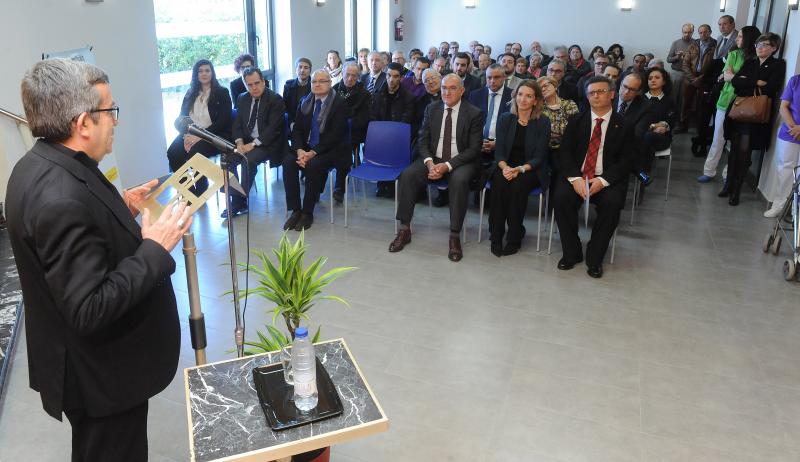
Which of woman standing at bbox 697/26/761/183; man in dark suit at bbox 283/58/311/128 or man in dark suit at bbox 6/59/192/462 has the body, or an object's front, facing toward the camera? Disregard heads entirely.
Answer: man in dark suit at bbox 283/58/311/128

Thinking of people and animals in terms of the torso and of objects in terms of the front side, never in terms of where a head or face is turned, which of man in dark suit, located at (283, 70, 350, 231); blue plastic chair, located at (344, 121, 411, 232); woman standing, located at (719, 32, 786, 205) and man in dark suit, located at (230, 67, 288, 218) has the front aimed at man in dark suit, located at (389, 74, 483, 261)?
the woman standing

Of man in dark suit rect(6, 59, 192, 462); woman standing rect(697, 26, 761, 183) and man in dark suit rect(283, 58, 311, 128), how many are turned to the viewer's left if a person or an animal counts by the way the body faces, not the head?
1

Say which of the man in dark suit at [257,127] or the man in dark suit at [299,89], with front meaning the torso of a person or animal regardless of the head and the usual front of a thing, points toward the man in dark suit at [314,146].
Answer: the man in dark suit at [299,89]

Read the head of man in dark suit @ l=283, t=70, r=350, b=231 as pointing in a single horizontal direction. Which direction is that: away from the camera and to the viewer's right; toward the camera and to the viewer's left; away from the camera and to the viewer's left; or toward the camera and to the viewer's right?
toward the camera and to the viewer's left

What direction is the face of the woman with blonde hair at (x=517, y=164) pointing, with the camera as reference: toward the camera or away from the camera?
toward the camera

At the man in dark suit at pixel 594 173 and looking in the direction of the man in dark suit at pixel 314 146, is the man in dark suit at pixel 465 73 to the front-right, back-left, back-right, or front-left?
front-right

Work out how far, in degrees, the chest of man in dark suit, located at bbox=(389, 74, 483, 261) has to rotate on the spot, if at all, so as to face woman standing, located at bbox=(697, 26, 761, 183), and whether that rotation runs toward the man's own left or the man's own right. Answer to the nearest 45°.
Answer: approximately 180°

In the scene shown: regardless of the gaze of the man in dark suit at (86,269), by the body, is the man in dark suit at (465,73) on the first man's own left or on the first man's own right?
on the first man's own left

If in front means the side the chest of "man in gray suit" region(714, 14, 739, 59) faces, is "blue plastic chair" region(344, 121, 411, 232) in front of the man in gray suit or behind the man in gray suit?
in front

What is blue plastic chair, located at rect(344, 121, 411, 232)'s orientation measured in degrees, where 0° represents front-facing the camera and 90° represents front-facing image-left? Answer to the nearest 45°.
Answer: approximately 45°

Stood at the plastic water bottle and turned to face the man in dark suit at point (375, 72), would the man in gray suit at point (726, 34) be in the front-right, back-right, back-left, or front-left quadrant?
front-right

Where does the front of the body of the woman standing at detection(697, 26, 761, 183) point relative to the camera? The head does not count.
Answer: to the viewer's left

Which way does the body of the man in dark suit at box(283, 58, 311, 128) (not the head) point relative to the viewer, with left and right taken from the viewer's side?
facing the viewer

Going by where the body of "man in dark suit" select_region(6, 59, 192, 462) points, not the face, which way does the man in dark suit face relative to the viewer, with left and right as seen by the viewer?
facing to the right of the viewer

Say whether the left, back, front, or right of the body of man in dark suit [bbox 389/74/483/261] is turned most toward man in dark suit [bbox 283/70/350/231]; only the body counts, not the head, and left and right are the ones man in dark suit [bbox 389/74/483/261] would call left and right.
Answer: right

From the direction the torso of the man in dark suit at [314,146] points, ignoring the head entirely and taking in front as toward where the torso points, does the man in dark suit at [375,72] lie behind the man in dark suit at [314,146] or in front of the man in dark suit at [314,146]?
behind
